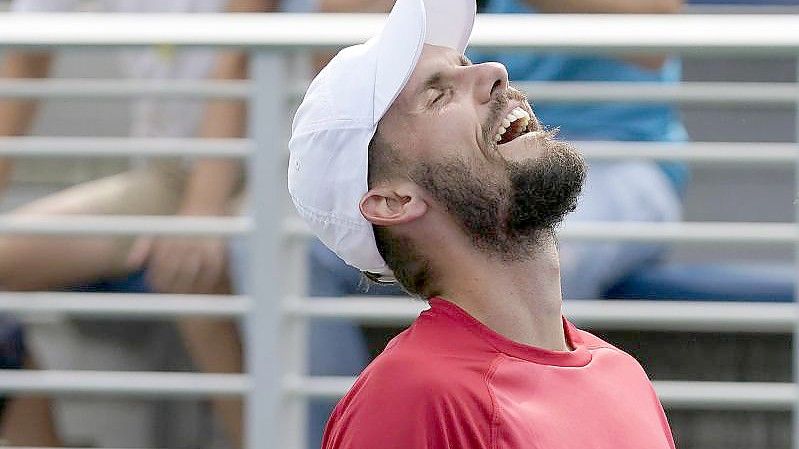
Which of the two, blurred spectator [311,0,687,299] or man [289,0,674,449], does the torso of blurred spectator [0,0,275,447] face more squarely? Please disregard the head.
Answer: the man

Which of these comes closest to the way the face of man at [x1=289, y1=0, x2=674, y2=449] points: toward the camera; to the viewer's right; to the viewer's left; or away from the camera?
to the viewer's right

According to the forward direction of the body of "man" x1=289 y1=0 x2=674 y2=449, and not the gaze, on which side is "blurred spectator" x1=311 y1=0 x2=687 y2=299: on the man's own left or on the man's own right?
on the man's own left

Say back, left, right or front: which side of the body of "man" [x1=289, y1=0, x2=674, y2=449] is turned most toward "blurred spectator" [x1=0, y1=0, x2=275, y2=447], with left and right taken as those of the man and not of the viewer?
back

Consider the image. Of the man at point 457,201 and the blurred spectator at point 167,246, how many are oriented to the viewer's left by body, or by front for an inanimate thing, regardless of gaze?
0

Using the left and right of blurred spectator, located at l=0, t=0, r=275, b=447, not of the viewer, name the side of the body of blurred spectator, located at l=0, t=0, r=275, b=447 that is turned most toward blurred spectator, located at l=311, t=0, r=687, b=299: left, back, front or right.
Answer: left

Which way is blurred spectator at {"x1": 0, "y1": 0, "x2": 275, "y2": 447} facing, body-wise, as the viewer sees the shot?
toward the camera

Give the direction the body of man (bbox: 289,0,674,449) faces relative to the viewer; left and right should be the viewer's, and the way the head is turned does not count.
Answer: facing the viewer and to the right of the viewer
